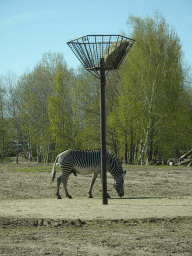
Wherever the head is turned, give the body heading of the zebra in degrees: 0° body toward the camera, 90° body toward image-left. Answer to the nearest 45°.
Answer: approximately 270°

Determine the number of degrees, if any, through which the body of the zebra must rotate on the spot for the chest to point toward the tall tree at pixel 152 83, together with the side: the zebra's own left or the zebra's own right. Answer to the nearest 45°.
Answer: approximately 90° to the zebra's own left
